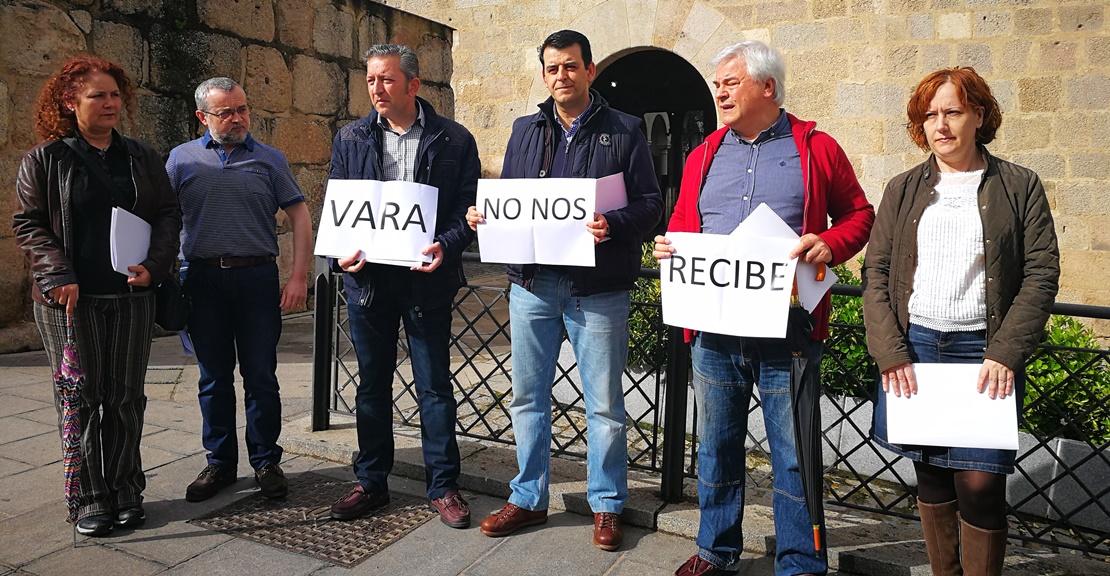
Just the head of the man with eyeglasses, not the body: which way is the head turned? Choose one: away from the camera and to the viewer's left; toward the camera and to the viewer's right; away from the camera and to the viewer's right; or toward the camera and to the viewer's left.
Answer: toward the camera and to the viewer's right

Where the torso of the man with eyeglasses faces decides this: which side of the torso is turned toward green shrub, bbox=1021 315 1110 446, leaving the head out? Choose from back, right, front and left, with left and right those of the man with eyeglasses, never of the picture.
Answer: left

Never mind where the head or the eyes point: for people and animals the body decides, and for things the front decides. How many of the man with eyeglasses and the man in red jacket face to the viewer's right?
0

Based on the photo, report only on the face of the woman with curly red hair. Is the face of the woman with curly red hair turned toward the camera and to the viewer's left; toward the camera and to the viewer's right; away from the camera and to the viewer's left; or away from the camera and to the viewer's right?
toward the camera and to the viewer's right

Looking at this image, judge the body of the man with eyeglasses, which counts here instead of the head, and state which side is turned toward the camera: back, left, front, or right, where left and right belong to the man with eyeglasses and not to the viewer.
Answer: front

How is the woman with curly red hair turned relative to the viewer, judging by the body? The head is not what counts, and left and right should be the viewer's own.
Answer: facing the viewer and to the right of the viewer

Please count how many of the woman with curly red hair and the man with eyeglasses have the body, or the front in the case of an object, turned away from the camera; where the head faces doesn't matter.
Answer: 0
